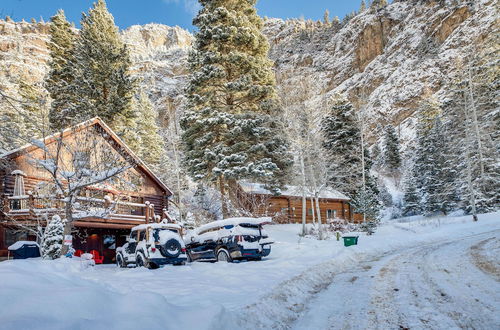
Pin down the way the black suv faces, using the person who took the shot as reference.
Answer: facing away from the viewer and to the left of the viewer

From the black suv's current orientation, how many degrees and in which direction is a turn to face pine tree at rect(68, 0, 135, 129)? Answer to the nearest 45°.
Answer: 0° — it already faces it

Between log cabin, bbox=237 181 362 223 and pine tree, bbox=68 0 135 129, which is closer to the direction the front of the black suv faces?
the pine tree

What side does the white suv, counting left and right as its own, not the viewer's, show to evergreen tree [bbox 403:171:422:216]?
right

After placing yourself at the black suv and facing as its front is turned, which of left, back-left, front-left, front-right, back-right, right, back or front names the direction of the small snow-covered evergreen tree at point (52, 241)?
front-left

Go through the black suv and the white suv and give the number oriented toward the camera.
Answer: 0

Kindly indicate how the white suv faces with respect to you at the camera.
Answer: facing away from the viewer and to the left of the viewer
